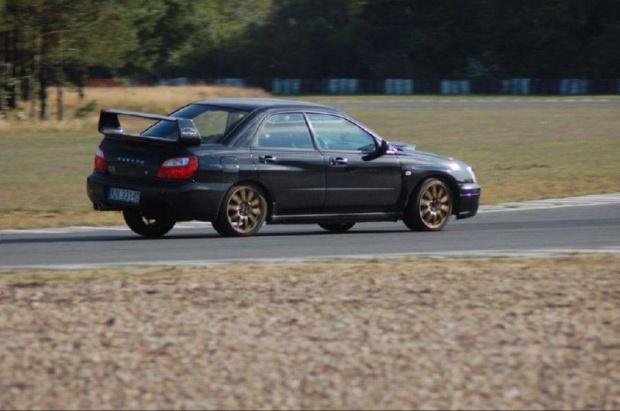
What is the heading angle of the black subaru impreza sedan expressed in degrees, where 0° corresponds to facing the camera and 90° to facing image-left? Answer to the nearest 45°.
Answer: approximately 225°
